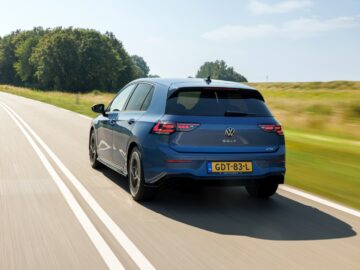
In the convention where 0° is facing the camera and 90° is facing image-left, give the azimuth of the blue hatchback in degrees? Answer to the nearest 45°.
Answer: approximately 135°
